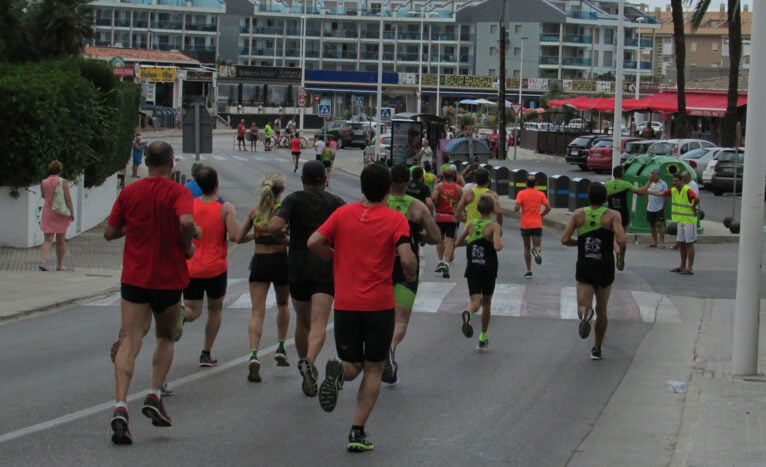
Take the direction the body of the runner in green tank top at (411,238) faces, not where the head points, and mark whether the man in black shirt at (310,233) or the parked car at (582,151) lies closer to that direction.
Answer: the parked car

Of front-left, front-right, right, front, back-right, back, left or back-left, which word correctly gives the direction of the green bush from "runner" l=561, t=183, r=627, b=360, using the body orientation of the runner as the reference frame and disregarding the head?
front-left

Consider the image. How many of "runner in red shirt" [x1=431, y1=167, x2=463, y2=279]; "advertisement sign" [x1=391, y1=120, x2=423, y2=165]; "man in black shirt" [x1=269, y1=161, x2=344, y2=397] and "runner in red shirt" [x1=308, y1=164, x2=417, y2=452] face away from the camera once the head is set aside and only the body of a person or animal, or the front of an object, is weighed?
3

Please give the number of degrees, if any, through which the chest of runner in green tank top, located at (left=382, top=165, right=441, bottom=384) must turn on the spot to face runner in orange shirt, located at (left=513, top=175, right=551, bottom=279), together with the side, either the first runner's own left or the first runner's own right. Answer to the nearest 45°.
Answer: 0° — they already face them

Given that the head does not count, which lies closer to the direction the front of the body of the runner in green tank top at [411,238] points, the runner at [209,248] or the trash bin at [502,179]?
the trash bin

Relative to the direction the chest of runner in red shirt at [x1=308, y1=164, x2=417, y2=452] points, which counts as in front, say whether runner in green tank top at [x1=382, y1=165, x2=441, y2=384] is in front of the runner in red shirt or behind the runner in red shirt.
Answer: in front

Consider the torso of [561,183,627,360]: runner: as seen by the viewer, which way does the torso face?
away from the camera

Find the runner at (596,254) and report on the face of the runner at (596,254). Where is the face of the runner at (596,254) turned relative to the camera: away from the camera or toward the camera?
away from the camera

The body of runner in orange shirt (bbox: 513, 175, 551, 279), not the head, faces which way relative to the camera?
away from the camera

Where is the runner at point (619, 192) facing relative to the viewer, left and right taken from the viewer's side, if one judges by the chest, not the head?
facing away from the viewer

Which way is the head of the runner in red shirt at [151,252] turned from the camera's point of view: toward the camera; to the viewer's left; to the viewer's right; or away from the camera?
away from the camera

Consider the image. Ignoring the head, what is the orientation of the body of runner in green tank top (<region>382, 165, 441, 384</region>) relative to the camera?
away from the camera

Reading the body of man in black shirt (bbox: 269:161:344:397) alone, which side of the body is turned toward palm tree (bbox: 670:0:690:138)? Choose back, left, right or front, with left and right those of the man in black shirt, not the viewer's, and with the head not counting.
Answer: front

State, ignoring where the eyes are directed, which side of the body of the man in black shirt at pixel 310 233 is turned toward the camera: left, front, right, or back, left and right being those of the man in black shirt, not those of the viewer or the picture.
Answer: back
